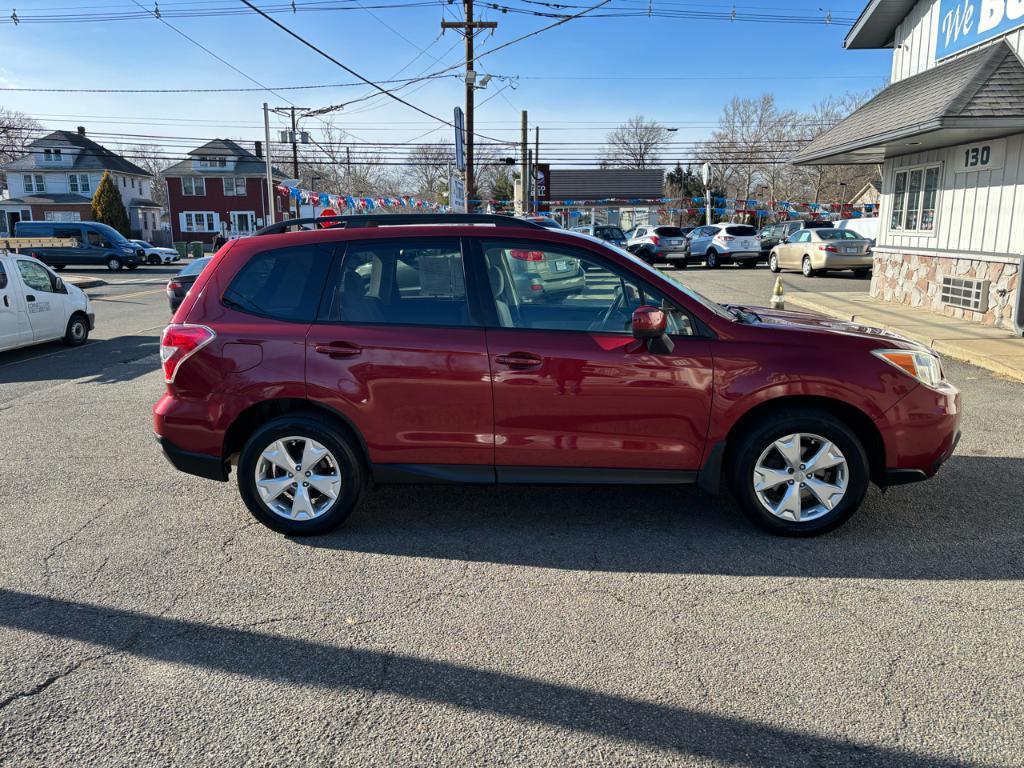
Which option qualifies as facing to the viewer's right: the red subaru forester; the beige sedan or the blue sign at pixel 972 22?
the red subaru forester

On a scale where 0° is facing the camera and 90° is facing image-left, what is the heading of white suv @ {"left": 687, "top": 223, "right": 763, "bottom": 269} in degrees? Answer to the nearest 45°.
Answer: approximately 135°

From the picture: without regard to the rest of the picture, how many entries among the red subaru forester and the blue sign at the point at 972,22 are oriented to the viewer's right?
1

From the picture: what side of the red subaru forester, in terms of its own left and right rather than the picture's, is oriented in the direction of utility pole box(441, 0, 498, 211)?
left

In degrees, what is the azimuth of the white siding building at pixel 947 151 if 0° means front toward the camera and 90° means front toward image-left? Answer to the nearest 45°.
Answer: approximately 45°

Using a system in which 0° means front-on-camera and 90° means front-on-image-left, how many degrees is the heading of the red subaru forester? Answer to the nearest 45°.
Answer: approximately 270°

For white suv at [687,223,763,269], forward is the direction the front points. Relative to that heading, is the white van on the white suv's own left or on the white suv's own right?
on the white suv's own left

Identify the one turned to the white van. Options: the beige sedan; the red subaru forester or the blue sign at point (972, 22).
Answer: the blue sign

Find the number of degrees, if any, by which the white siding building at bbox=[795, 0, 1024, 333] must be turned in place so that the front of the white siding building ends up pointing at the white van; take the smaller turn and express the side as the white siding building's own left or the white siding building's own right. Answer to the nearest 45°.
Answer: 0° — it already faces it

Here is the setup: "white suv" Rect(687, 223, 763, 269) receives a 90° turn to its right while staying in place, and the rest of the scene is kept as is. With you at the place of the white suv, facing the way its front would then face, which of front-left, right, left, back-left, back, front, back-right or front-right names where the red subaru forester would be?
back-right

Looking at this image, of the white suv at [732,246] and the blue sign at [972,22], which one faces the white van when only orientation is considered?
the blue sign

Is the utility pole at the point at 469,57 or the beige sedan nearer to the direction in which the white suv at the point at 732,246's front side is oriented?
the utility pole

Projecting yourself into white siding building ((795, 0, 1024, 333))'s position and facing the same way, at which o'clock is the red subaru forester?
The red subaru forester is roughly at 11 o'clock from the white siding building.

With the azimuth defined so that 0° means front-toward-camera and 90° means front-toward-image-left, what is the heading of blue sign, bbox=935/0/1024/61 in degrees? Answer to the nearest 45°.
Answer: approximately 45°

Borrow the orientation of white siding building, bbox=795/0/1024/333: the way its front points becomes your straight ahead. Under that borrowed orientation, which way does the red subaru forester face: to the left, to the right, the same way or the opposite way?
the opposite way

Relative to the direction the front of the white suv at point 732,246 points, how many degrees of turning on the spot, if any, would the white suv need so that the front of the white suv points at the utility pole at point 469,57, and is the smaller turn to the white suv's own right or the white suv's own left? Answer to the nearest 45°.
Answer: approximately 90° to the white suv's own left
